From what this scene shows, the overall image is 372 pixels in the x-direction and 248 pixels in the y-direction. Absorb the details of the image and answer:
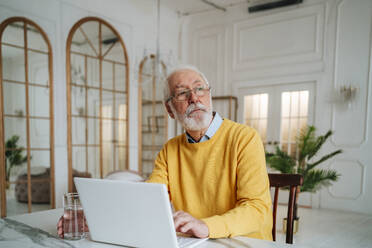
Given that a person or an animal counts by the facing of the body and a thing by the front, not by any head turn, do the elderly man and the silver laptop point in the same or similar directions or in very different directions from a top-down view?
very different directions

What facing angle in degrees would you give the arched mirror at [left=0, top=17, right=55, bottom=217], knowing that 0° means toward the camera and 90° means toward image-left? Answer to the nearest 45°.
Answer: approximately 315°

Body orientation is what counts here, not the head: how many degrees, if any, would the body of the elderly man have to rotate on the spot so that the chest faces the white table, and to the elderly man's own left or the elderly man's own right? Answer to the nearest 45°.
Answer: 0° — they already face it

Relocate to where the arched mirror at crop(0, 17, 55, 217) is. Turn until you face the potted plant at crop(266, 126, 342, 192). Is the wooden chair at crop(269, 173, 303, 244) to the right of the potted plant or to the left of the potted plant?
right

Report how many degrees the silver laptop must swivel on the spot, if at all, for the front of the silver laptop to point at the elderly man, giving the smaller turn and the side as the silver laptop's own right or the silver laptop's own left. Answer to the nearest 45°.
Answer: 0° — it already faces them

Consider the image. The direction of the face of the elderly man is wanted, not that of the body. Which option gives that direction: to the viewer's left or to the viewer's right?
to the viewer's right

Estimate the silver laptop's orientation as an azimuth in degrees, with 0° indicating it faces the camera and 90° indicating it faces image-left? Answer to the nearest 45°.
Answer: approximately 225°
